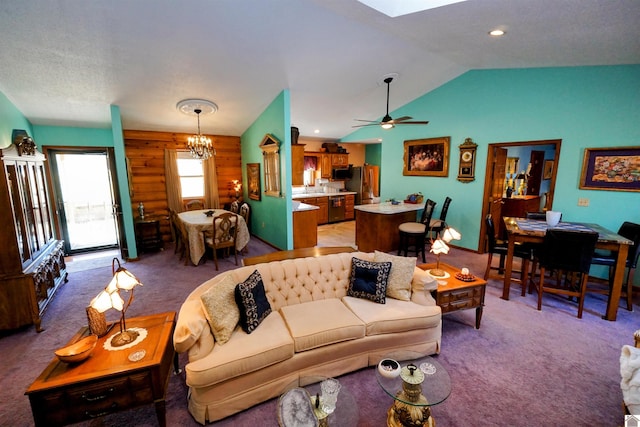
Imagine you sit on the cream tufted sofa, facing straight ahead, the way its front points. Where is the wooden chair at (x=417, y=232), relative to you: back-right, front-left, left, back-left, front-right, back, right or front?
left

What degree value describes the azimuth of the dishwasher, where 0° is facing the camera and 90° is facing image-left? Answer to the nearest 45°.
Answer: approximately 0°

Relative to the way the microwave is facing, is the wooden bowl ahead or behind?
ahead

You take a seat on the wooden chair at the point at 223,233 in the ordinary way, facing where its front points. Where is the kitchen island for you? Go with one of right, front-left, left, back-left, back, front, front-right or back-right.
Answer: back-right

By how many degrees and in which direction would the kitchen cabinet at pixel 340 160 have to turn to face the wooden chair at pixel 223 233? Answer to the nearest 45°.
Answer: approximately 45° to its right

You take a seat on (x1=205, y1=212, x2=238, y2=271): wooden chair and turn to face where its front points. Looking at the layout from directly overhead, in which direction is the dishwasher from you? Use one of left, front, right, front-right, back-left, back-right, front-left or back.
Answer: right

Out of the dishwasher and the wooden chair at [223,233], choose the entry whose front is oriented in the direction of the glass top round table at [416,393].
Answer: the dishwasher

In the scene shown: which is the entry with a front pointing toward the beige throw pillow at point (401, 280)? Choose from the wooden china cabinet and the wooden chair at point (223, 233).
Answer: the wooden china cabinet

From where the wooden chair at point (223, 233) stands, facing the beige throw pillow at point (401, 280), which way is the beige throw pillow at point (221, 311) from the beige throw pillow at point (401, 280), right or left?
right
